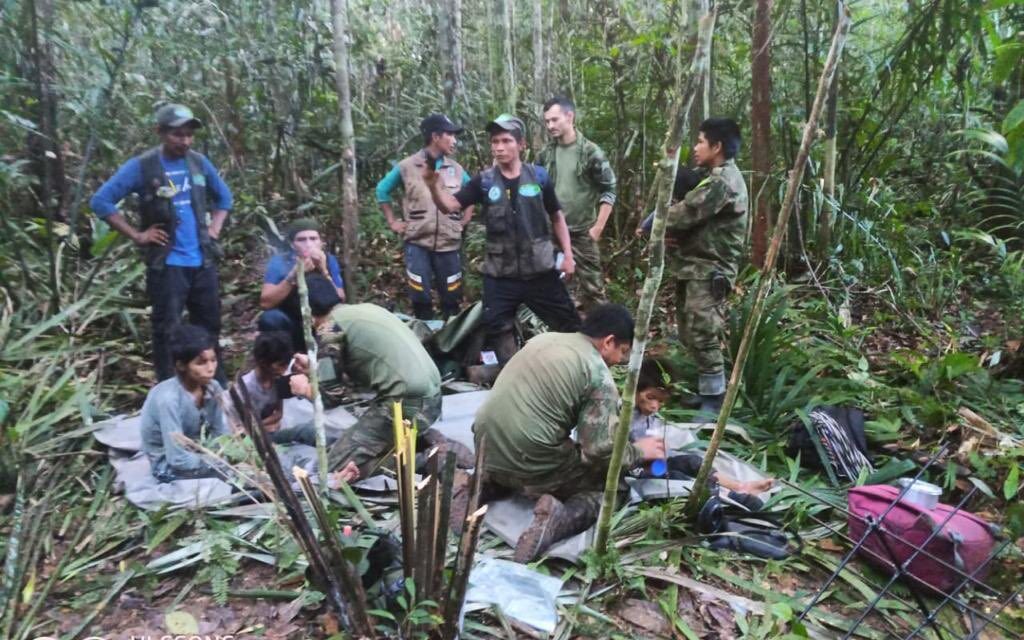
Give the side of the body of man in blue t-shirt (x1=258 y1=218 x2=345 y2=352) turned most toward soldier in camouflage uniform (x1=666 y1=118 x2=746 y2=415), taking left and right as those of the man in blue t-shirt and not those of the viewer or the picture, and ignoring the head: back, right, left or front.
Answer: left

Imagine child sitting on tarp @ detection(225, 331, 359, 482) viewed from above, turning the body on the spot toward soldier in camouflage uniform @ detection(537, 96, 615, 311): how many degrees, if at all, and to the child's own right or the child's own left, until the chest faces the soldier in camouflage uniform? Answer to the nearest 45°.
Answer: approximately 90° to the child's own left

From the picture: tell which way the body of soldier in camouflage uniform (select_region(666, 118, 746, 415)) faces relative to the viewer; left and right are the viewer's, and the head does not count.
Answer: facing to the left of the viewer

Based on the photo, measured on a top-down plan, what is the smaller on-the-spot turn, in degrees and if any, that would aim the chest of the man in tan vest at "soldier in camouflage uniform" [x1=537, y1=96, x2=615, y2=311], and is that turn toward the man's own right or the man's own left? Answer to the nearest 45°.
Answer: approximately 45° to the man's own left

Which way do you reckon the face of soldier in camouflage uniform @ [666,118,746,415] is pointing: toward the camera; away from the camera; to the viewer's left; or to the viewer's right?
to the viewer's left

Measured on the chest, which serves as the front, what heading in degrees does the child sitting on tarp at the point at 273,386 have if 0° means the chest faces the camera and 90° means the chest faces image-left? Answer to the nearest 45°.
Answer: approximately 315°

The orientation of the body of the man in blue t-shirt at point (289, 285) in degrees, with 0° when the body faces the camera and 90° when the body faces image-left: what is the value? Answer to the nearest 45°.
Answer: approximately 0°

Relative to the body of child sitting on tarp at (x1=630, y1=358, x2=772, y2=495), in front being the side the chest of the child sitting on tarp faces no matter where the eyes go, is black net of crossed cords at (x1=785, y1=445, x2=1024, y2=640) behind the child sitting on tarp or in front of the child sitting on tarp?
in front

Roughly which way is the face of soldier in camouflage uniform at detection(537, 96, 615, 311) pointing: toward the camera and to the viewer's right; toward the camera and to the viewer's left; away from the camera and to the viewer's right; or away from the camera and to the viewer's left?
toward the camera and to the viewer's left

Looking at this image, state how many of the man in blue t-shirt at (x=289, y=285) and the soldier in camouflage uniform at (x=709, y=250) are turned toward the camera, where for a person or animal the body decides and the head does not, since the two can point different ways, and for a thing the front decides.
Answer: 1

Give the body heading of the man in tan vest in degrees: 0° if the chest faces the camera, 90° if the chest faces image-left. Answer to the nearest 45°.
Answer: approximately 315°
